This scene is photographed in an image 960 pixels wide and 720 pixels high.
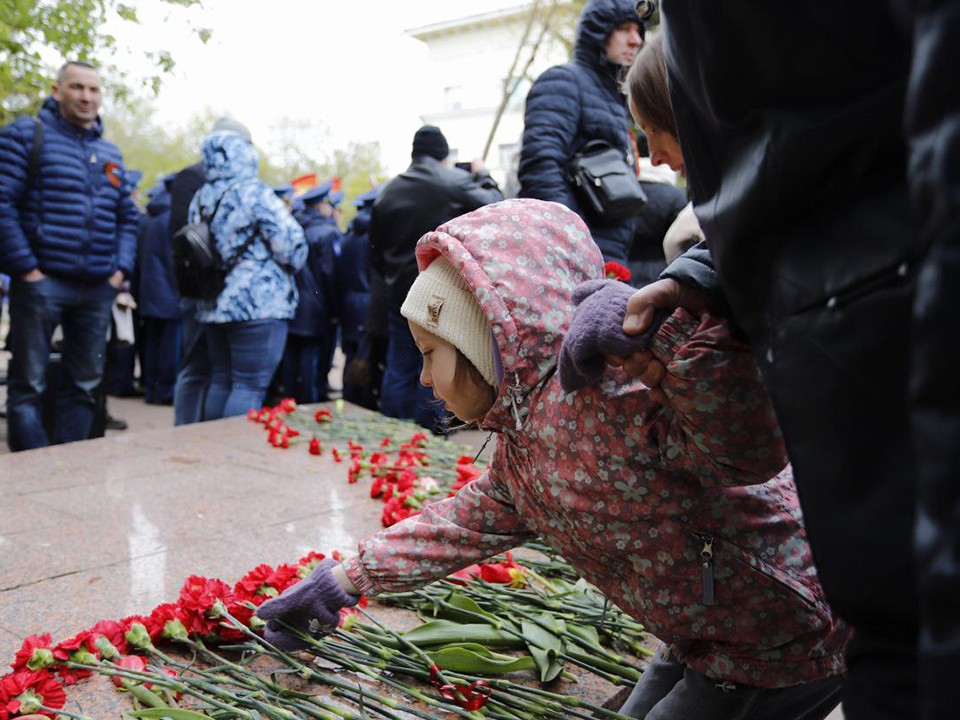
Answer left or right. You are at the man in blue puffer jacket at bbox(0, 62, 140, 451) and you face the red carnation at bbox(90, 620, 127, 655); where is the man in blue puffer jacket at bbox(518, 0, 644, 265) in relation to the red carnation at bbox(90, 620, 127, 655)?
left

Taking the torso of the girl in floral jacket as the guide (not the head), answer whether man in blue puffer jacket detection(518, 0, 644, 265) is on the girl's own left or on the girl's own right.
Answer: on the girl's own right

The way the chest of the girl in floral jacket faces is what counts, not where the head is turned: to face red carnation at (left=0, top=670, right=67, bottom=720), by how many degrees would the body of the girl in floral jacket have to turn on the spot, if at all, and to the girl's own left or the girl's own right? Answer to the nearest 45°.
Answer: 0° — they already face it

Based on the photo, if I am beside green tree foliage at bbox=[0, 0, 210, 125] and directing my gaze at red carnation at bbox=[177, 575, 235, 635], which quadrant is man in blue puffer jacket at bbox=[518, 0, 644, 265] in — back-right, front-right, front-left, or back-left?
front-left

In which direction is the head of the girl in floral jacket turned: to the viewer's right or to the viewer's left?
to the viewer's left

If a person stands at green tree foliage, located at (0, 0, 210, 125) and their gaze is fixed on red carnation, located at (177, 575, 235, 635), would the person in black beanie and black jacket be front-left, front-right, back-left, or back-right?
front-left

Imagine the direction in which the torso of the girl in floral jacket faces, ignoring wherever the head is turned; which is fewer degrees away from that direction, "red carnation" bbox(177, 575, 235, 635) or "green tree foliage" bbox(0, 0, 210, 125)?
the red carnation

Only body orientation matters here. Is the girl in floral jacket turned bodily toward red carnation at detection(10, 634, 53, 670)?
yes

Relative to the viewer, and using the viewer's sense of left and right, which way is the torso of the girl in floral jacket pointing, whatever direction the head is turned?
facing to the left of the viewer

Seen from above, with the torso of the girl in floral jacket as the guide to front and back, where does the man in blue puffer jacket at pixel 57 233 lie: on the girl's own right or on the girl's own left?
on the girl's own right

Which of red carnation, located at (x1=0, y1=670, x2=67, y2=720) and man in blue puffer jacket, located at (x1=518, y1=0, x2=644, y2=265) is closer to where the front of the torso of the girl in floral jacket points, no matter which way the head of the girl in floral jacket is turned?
the red carnation

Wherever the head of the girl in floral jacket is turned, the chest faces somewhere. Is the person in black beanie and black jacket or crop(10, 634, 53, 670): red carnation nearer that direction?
the red carnation

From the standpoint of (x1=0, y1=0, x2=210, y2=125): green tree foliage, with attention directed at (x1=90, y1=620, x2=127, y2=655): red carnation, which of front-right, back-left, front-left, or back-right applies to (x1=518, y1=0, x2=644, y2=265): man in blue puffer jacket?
front-left
